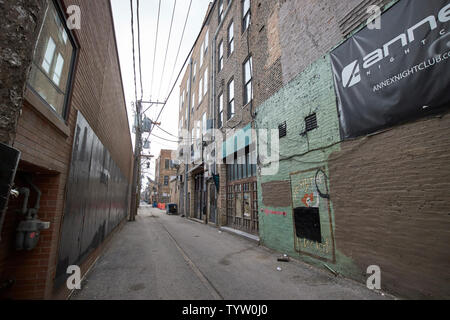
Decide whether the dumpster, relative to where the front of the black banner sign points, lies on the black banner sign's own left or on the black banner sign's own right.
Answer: on the black banner sign's own right

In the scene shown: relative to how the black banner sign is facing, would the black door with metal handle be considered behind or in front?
in front

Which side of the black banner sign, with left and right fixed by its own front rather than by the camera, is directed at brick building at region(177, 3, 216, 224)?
right

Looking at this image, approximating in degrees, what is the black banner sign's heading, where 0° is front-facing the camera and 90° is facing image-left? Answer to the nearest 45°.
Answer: approximately 45°

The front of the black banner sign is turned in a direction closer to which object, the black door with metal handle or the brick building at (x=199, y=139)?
the black door with metal handle

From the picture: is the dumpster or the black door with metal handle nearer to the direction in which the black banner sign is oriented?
the black door with metal handle
